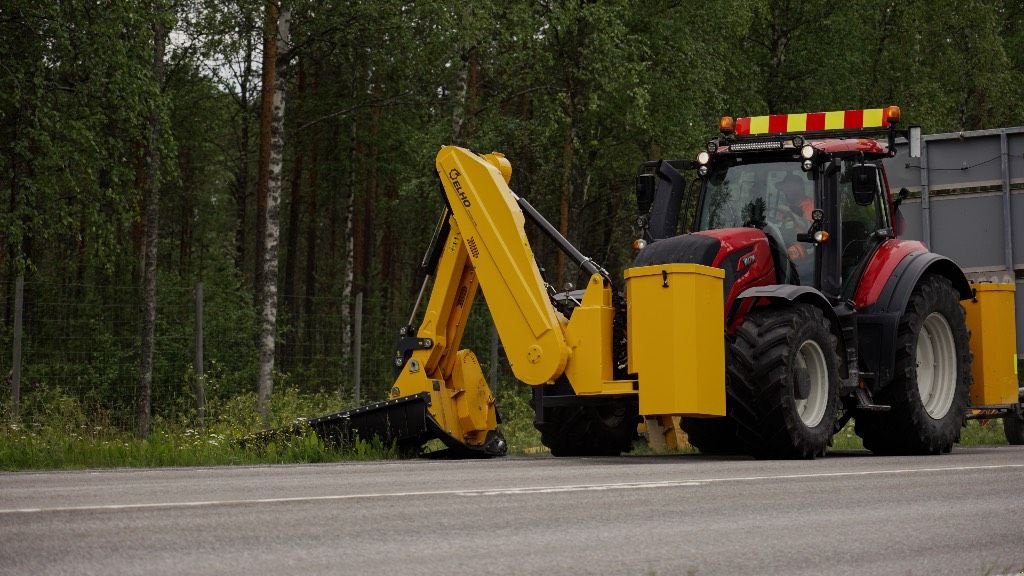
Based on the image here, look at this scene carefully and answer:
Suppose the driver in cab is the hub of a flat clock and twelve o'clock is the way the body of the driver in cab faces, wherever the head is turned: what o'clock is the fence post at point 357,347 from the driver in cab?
The fence post is roughly at 3 o'clock from the driver in cab.

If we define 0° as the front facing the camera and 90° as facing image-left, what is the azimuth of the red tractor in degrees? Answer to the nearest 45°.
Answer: approximately 45°

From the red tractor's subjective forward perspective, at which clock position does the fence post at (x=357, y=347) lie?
The fence post is roughly at 3 o'clock from the red tractor.

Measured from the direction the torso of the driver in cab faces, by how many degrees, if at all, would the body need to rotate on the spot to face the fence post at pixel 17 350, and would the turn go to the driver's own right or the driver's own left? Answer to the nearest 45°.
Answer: approximately 45° to the driver's own right

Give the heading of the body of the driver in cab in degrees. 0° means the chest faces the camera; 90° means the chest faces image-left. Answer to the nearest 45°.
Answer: approximately 45°

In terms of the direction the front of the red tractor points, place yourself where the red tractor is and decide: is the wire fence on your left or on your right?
on your right

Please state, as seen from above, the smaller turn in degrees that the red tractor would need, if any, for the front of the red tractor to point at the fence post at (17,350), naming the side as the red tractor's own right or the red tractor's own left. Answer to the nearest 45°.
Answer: approximately 45° to the red tractor's own right
